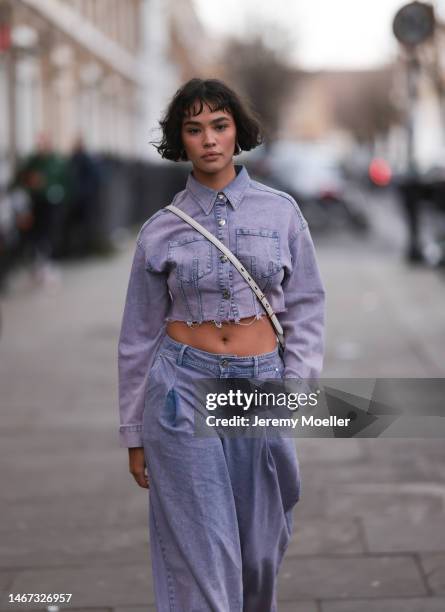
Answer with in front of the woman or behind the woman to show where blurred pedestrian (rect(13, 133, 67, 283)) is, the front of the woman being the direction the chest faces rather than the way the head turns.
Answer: behind

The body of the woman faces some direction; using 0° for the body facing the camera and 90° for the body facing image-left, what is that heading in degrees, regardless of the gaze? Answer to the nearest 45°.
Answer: approximately 0°

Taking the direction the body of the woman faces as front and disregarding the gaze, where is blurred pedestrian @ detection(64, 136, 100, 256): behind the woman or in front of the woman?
behind

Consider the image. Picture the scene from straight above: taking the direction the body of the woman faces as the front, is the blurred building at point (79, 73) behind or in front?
behind

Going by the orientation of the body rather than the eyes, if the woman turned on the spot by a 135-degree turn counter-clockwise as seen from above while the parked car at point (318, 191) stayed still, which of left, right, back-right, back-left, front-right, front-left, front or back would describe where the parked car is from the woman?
front-left
